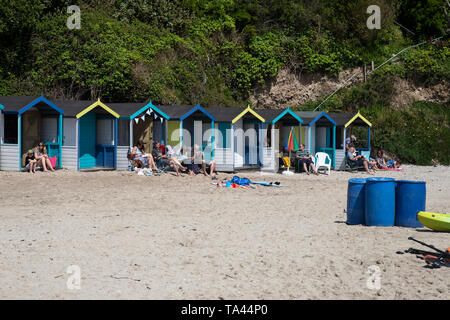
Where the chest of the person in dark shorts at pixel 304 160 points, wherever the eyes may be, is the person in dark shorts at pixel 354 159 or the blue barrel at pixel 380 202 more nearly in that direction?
the blue barrel

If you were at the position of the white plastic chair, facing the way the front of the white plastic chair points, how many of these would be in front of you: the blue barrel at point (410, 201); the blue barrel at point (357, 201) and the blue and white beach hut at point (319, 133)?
2

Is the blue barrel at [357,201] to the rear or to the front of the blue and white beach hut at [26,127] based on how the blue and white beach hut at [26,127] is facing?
to the front

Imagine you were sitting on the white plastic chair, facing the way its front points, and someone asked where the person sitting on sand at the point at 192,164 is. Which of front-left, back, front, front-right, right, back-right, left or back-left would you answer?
front-right

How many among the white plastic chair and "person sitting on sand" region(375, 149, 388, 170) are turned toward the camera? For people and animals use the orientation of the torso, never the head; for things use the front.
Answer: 2

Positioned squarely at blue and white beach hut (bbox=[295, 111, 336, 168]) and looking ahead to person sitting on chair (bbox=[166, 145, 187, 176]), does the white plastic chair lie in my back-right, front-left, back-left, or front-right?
front-left

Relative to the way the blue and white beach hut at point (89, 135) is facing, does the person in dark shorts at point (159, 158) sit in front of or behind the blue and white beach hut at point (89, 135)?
in front

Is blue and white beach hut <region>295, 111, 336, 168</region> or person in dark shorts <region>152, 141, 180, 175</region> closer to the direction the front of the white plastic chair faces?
the person in dark shorts

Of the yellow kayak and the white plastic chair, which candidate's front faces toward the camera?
the white plastic chair

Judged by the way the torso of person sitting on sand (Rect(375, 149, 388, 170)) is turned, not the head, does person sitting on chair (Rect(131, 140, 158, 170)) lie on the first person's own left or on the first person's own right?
on the first person's own right

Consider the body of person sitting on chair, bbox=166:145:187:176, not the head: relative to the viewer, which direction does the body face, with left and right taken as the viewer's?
facing the viewer and to the right of the viewer

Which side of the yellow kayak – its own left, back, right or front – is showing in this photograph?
left

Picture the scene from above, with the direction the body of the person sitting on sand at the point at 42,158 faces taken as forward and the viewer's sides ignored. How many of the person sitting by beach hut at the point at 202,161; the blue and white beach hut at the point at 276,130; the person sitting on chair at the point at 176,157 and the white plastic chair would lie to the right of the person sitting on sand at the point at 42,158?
0

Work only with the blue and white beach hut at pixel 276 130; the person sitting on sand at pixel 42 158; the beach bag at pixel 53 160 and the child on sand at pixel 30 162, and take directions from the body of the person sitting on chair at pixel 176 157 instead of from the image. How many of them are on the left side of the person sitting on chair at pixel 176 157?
1

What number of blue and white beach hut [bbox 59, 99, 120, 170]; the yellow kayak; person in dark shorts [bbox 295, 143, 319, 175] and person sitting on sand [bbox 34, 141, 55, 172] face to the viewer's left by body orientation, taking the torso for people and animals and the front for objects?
1

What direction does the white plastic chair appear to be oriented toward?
toward the camera

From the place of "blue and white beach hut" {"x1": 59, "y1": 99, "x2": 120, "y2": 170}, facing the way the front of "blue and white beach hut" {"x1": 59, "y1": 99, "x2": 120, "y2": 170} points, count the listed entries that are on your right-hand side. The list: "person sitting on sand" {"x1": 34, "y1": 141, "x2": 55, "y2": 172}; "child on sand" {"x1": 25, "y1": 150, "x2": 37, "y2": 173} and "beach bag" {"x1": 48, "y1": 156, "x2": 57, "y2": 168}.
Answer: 3

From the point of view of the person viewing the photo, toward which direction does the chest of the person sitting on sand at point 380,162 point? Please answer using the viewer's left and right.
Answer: facing the viewer

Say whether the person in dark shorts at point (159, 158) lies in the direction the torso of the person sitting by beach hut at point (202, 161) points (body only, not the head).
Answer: no

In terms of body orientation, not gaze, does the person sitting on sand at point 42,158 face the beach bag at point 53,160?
no

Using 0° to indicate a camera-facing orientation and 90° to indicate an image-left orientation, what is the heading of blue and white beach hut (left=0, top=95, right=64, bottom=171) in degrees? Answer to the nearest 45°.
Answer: approximately 315°

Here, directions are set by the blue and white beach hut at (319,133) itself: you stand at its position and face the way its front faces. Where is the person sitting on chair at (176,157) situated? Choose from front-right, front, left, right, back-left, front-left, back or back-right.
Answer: right
